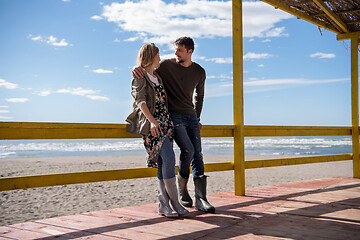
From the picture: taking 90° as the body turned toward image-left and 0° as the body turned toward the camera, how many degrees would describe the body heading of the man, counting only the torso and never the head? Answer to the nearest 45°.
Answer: approximately 0°

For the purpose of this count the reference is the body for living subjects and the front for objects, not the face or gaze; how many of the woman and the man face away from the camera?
0

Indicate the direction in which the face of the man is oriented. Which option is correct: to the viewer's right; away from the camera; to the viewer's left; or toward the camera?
to the viewer's left

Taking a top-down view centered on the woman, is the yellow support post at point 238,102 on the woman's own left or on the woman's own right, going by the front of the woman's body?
on the woman's own left

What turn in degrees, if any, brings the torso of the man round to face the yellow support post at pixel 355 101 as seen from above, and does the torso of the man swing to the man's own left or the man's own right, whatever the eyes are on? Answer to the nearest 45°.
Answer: approximately 135° to the man's own left

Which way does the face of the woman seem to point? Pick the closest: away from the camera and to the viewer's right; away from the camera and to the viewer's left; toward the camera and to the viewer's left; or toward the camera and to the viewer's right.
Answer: away from the camera and to the viewer's right

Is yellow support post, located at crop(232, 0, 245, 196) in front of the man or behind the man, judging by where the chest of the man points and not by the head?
behind
